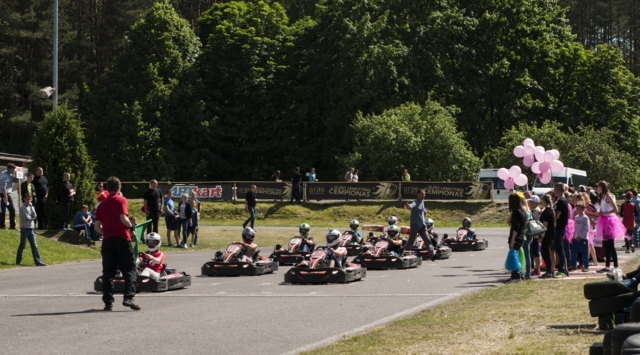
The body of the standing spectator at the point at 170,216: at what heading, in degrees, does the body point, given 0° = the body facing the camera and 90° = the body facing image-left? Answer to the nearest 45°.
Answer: approximately 315°

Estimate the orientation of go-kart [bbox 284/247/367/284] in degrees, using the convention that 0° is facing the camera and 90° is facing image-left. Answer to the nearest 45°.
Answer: approximately 45°

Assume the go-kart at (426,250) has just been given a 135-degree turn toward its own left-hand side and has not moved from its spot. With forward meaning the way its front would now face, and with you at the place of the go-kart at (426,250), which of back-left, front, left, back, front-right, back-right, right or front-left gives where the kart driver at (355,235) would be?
back

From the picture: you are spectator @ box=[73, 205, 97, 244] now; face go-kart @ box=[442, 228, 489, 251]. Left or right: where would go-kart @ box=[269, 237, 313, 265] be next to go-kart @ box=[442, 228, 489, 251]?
right

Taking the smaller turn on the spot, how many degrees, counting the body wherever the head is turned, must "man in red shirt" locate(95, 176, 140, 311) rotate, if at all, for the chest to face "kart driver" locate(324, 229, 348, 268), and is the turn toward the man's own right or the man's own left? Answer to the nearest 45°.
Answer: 0° — they already face them

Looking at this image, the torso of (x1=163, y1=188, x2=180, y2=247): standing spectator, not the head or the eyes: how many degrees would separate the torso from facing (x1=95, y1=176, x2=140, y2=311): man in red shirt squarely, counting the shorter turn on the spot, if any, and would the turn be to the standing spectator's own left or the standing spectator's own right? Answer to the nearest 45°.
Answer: approximately 45° to the standing spectator's own right

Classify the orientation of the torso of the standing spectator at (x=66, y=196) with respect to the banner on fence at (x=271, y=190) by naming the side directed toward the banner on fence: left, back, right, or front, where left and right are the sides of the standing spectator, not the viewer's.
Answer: left

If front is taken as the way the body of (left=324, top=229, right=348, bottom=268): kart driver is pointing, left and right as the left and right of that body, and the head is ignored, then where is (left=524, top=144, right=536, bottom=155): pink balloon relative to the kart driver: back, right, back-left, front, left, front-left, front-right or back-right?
back

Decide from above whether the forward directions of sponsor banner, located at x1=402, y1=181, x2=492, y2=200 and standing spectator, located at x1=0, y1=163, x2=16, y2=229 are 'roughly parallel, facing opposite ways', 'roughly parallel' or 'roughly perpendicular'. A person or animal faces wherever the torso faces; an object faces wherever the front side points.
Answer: roughly perpendicular

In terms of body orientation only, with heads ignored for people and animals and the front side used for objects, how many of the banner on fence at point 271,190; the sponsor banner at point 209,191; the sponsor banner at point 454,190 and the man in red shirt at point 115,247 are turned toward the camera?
3

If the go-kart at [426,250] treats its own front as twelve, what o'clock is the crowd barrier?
The crowd barrier is roughly at 4 o'clock from the go-kart.
